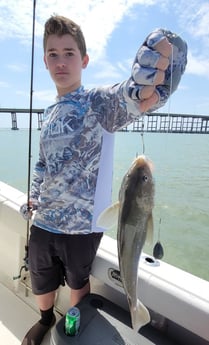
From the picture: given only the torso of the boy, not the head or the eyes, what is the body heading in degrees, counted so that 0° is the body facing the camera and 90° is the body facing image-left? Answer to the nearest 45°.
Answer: approximately 45°
